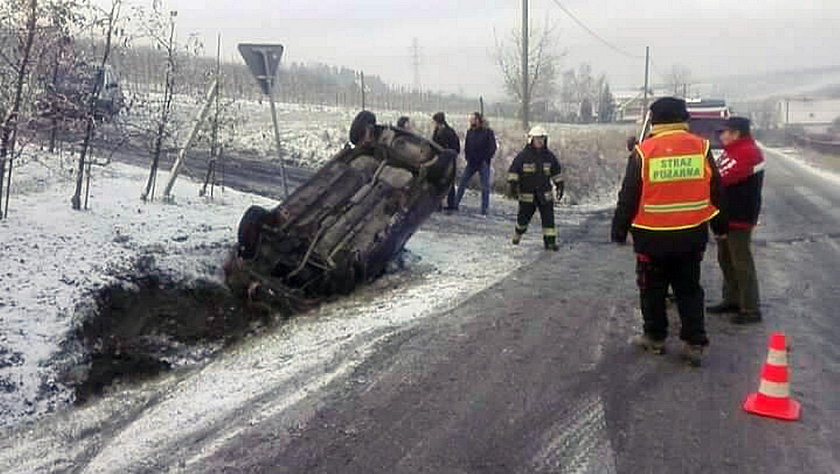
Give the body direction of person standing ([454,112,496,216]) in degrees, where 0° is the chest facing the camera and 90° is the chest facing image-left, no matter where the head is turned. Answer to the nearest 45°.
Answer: approximately 45°

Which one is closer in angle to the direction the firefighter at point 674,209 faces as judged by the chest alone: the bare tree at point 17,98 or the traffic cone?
the bare tree

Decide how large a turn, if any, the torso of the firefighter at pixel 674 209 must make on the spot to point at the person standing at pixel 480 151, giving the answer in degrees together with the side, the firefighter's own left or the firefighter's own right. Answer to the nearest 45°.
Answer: approximately 45° to the firefighter's own left

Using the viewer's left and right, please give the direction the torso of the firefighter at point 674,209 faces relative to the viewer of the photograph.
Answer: facing away from the viewer

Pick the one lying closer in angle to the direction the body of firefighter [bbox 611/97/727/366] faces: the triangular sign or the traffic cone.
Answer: the triangular sign

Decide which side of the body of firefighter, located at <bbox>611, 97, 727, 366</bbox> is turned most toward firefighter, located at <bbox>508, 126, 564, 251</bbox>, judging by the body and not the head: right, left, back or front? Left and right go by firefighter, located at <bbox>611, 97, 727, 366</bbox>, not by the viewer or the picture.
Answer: front

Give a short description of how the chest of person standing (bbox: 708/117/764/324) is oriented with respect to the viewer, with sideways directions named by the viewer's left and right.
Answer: facing to the left of the viewer

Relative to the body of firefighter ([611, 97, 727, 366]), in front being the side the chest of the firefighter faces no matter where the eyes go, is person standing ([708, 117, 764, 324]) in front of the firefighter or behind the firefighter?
in front

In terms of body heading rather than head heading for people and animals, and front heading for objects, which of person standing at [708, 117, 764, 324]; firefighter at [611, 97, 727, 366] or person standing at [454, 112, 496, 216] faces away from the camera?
the firefighter

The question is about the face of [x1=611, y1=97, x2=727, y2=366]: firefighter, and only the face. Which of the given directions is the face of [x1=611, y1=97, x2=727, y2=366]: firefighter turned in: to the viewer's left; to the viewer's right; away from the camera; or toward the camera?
away from the camera

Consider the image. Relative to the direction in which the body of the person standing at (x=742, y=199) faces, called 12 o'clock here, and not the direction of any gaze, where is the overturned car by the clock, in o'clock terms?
The overturned car is roughly at 12 o'clock from the person standing.

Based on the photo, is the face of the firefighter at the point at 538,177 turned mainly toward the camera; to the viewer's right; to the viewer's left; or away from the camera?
toward the camera
